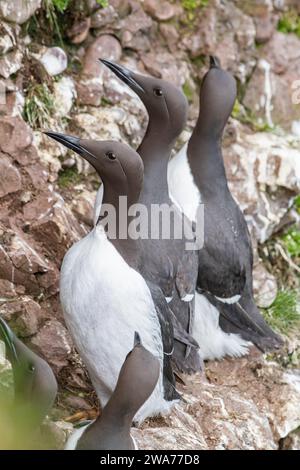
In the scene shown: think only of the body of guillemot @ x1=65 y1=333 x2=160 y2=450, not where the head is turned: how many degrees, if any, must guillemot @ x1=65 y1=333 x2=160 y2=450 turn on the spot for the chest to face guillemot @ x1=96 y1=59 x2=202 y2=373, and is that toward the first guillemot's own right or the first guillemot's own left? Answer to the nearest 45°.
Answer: approximately 45° to the first guillemot's own right

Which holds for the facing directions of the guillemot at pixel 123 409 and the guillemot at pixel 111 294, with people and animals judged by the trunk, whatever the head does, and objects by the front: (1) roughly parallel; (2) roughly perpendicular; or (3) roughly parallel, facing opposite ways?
roughly perpendicular

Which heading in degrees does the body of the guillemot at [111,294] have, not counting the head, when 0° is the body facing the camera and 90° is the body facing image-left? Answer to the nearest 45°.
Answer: approximately 45°

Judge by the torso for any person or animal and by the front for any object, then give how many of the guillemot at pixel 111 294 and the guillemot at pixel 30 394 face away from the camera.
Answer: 0

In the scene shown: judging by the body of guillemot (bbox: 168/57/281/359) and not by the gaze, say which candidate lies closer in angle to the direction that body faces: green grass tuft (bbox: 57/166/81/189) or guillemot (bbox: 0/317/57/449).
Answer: the green grass tuft

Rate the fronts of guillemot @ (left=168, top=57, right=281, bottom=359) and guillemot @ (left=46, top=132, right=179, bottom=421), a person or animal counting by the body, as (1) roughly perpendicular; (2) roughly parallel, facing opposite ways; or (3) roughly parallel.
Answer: roughly perpendicular

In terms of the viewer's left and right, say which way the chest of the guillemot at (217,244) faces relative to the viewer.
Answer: facing away from the viewer and to the left of the viewer

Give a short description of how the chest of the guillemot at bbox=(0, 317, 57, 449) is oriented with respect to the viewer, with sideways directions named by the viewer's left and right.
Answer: facing to the left of the viewer
